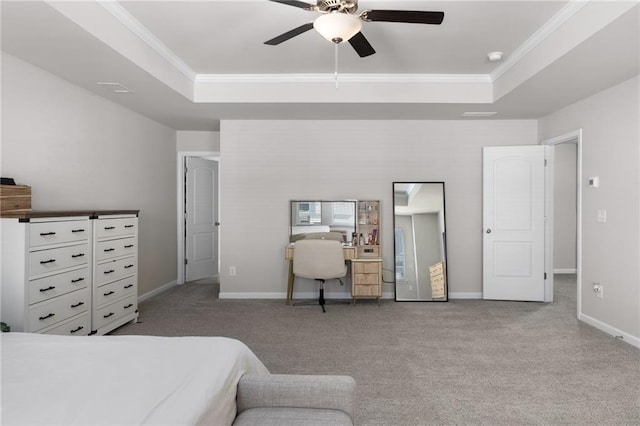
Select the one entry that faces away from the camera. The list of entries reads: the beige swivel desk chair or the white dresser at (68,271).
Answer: the beige swivel desk chair

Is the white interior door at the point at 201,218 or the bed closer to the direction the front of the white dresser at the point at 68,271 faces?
the bed

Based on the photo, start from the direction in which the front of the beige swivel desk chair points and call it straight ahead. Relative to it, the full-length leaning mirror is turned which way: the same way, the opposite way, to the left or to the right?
the opposite way

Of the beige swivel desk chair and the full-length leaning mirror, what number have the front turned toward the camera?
1

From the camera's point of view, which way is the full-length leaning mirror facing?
toward the camera

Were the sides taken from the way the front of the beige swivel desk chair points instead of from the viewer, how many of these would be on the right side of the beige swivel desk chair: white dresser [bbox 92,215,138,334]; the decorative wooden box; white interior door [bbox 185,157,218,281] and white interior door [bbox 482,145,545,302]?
1

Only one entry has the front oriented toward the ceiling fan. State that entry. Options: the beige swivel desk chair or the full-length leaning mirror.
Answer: the full-length leaning mirror

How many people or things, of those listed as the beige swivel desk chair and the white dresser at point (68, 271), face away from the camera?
1

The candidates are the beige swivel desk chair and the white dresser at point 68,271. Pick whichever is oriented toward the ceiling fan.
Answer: the white dresser

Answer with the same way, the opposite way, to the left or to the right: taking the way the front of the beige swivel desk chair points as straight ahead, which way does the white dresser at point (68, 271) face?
to the right

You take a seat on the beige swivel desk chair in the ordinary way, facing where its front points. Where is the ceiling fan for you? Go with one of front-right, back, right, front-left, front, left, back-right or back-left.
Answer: back

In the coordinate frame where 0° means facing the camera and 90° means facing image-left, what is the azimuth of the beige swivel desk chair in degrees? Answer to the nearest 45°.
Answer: approximately 180°

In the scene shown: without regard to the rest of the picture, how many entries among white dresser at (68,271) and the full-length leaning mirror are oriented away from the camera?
0

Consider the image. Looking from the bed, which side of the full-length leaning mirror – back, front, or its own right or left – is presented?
front

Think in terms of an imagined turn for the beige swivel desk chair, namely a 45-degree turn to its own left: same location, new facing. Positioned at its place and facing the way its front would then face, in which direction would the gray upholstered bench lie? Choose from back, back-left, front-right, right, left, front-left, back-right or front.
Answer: back-left

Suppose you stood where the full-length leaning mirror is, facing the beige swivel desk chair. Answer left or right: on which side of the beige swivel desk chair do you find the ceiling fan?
left

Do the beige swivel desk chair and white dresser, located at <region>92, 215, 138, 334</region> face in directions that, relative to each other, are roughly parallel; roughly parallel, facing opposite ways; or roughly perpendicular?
roughly perpendicular

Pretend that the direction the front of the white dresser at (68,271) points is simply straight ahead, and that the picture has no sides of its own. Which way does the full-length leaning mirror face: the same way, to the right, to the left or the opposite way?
to the right
